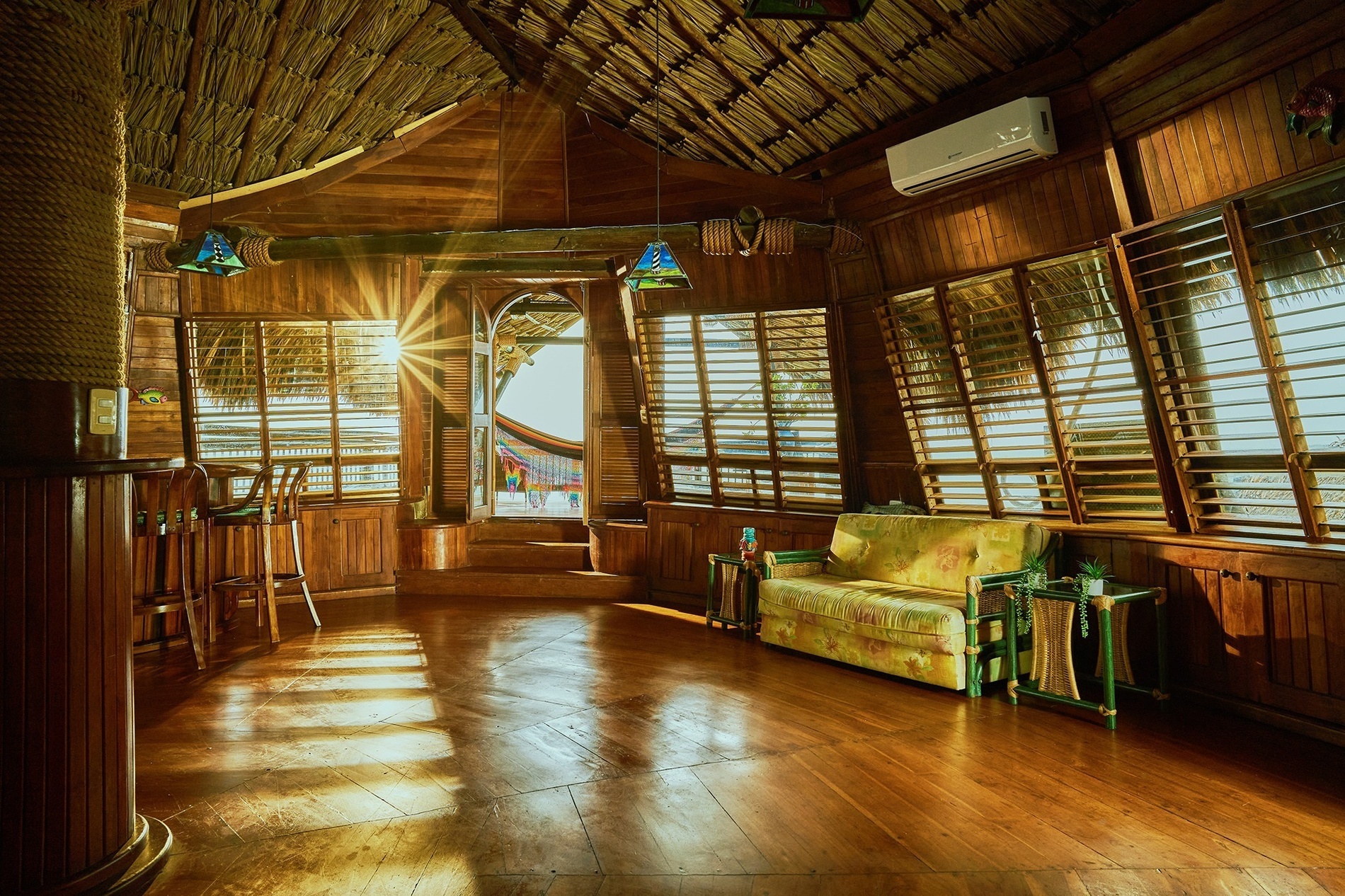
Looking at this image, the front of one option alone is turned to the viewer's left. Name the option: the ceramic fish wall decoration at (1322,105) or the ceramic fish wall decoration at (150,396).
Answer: the ceramic fish wall decoration at (1322,105)

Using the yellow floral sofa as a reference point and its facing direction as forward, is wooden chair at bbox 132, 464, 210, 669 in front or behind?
in front

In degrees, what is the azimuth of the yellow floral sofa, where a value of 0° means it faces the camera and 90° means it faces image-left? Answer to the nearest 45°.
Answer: approximately 45°

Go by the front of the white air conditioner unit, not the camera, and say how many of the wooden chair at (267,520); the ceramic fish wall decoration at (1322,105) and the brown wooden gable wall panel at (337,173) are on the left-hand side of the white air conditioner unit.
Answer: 1

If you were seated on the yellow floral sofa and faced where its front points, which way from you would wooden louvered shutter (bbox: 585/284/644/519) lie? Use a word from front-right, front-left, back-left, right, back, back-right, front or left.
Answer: right

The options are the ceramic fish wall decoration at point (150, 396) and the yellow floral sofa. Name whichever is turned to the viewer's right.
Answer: the ceramic fish wall decoration

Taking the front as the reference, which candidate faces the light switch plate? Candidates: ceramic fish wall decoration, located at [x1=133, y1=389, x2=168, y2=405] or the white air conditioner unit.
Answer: the white air conditioner unit

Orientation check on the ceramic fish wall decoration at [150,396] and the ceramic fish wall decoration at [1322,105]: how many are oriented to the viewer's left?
1

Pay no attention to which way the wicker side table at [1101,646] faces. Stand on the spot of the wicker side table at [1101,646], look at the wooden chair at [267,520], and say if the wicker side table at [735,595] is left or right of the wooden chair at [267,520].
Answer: right

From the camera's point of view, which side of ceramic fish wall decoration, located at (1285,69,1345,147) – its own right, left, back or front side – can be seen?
left

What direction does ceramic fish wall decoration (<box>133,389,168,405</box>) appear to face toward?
to the viewer's right

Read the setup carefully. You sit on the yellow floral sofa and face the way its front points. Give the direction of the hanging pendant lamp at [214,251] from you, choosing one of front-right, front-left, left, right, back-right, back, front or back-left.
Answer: front-right
